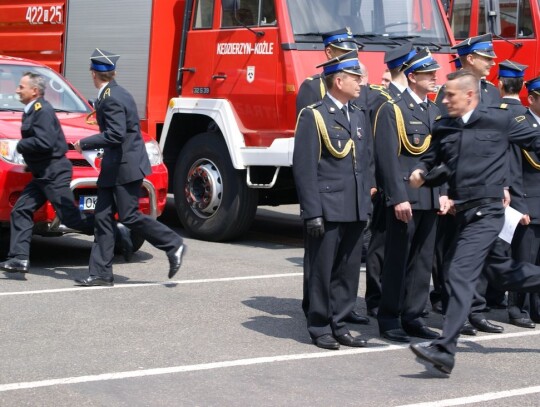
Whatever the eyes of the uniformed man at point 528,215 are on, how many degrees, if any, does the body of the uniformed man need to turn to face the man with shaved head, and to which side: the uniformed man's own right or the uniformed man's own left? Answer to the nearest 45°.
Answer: approximately 45° to the uniformed man's own right

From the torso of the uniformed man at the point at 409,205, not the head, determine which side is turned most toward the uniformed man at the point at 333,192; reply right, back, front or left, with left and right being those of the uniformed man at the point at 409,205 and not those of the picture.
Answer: right

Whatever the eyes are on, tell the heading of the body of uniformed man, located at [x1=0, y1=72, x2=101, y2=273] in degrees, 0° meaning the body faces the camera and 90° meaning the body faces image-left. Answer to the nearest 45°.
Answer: approximately 90°

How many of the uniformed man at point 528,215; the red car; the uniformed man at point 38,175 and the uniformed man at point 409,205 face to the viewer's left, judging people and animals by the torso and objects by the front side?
1

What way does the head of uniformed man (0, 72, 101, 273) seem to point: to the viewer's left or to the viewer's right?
to the viewer's left

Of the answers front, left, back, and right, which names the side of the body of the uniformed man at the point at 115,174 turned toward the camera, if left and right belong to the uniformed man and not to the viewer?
left

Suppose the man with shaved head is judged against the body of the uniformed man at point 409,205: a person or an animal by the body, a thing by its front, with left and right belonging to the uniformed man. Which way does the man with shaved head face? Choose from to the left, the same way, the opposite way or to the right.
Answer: to the right

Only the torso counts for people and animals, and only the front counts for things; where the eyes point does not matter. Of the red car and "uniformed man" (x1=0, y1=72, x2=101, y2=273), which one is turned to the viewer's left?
the uniformed man

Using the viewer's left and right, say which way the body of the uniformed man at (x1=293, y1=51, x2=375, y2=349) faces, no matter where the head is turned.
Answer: facing the viewer and to the right of the viewer

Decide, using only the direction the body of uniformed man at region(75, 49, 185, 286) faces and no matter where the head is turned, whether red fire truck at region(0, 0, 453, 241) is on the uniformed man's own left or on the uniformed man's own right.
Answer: on the uniformed man's own right
